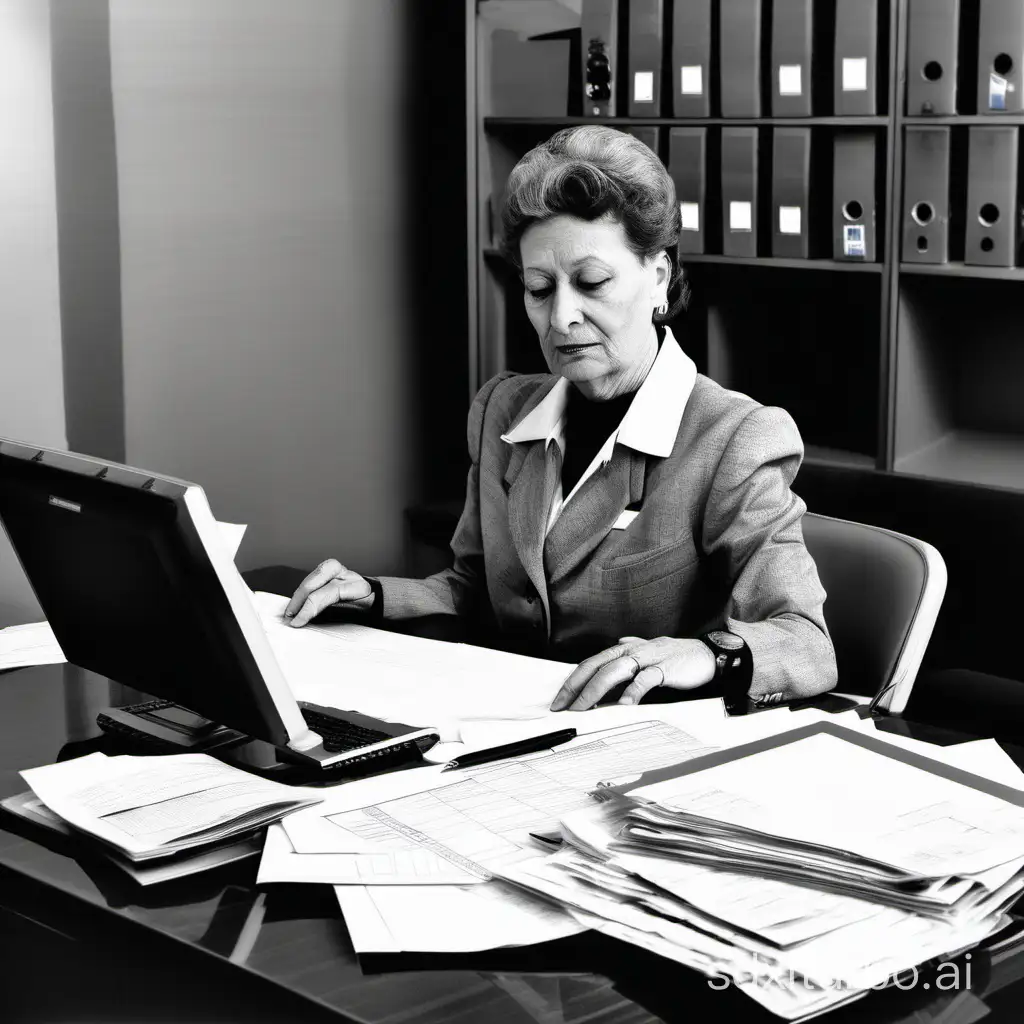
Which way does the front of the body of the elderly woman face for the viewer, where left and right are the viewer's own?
facing the viewer and to the left of the viewer

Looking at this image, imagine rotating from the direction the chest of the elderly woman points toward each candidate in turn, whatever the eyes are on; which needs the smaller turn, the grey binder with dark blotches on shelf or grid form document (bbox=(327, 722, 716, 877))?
the grid form document

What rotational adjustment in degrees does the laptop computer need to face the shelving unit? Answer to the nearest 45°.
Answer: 0° — it already faces it

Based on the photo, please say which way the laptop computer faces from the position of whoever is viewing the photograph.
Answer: facing away from the viewer and to the right of the viewer

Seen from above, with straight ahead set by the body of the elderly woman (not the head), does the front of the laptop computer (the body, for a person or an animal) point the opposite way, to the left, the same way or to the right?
the opposite way

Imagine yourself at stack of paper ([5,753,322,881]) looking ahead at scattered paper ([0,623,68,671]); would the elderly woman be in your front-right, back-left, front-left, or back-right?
front-right

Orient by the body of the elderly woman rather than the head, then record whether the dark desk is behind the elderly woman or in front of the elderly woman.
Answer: in front

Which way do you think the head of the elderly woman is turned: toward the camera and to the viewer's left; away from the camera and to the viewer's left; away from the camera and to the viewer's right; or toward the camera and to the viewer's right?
toward the camera and to the viewer's left

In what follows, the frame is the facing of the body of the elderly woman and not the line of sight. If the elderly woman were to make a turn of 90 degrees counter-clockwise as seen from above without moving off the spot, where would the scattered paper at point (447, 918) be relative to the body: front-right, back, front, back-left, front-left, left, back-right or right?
front-right

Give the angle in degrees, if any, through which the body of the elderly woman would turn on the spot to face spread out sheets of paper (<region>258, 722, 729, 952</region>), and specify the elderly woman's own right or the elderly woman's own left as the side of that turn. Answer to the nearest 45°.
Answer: approximately 45° to the elderly woman's own left
